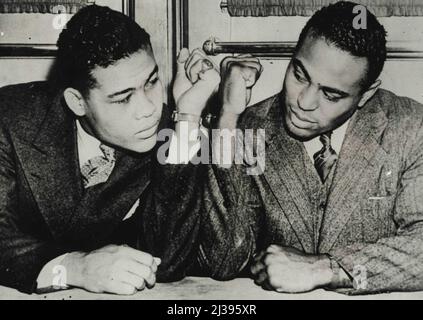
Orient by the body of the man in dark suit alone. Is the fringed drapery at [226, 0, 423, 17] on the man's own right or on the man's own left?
on the man's own left

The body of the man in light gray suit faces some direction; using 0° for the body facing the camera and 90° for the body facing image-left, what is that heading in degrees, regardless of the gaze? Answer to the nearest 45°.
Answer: approximately 45°

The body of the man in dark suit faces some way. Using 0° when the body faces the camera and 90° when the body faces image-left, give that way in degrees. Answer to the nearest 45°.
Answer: approximately 315°

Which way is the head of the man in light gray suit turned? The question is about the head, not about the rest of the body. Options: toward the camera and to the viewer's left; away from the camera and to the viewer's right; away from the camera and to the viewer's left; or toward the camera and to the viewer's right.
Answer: toward the camera and to the viewer's left

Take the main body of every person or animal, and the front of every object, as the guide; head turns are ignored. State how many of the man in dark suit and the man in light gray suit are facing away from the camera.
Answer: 0
